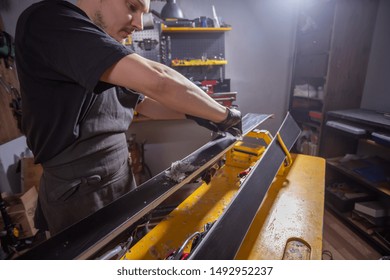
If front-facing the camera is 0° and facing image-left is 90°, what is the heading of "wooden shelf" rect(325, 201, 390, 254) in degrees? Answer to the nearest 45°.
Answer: approximately 45°

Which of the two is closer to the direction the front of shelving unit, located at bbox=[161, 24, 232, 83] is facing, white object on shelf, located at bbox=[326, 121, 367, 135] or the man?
the man

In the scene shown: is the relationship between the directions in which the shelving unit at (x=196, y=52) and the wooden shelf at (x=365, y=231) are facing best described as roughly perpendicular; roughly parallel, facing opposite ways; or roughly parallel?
roughly perpendicular

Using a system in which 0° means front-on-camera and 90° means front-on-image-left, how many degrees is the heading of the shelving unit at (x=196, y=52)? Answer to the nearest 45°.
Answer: approximately 0°

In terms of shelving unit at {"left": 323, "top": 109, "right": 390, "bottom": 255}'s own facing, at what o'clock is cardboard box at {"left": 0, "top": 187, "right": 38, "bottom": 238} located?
The cardboard box is roughly at 12 o'clock from the shelving unit.

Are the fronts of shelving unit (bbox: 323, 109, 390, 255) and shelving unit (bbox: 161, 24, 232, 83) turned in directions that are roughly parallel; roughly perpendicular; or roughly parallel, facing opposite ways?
roughly perpendicular

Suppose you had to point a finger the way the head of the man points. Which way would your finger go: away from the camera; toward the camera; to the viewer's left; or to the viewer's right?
to the viewer's right

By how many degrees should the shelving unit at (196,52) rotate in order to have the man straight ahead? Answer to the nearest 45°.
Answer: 0° — it already faces them

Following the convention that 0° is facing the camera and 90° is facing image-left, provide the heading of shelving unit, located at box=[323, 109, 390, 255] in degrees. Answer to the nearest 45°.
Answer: approximately 45°
